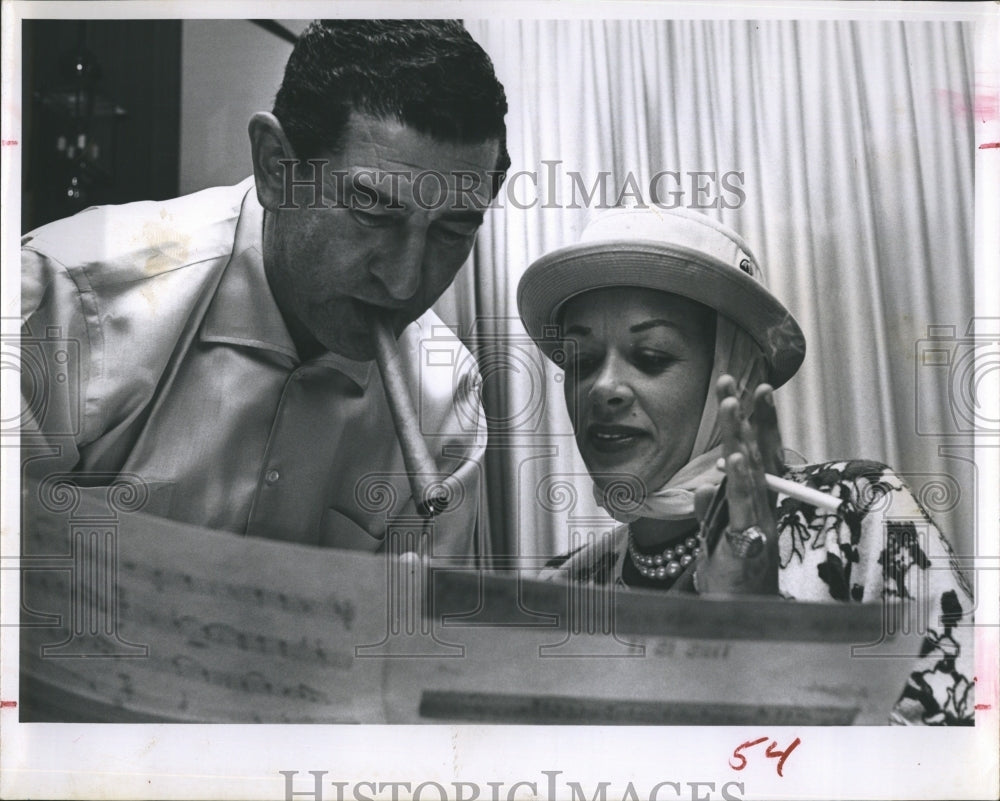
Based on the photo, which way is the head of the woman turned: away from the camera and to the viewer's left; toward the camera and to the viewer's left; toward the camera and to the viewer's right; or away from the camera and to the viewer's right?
toward the camera and to the viewer's left

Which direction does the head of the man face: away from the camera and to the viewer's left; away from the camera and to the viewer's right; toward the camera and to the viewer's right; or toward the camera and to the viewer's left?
toward the camera and to the viewer's right

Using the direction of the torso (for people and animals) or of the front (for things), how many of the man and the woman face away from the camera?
0

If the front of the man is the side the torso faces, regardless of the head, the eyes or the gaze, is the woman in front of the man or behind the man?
in front

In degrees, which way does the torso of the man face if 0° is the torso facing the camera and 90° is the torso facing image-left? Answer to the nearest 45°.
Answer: approximately 315°

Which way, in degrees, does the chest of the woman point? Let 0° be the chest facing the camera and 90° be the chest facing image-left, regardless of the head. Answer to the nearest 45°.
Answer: approximately 45°

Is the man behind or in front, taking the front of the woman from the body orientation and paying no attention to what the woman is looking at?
in front
